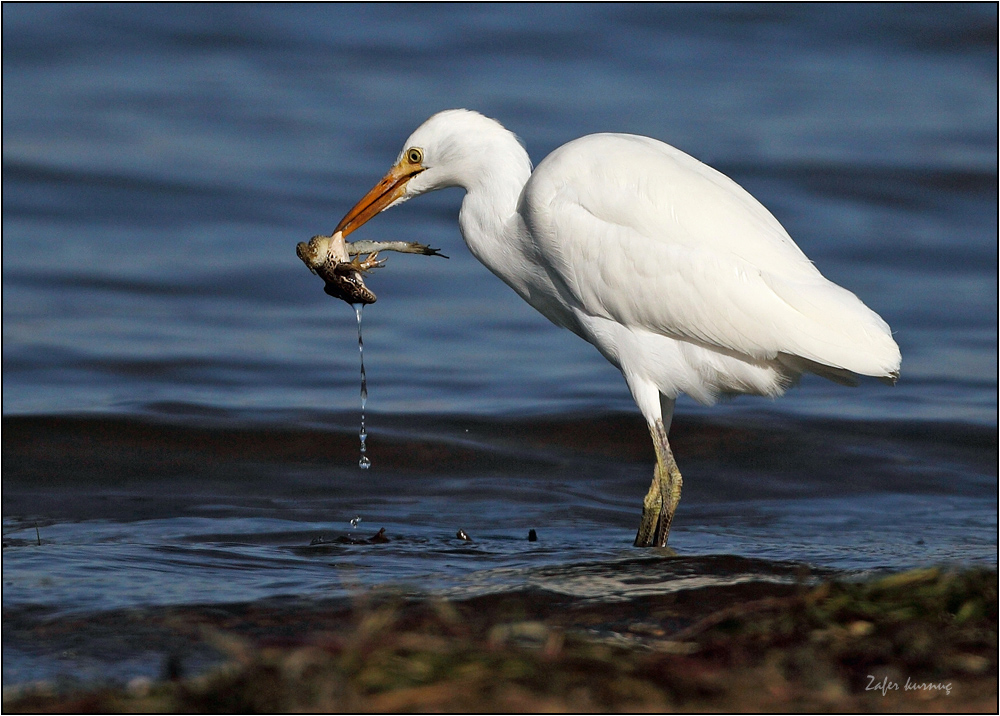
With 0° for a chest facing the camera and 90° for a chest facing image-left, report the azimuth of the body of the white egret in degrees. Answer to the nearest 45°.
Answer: approximately 90°
